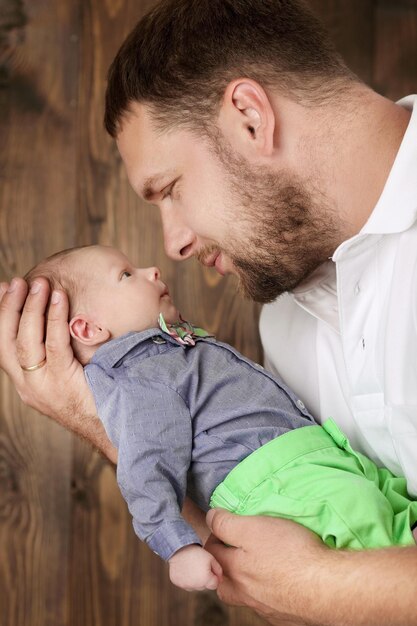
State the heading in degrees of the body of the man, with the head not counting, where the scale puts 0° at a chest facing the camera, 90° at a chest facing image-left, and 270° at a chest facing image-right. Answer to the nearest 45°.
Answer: approximately 90°

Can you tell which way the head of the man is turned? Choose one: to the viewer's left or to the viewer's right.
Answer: to the viewer's left
